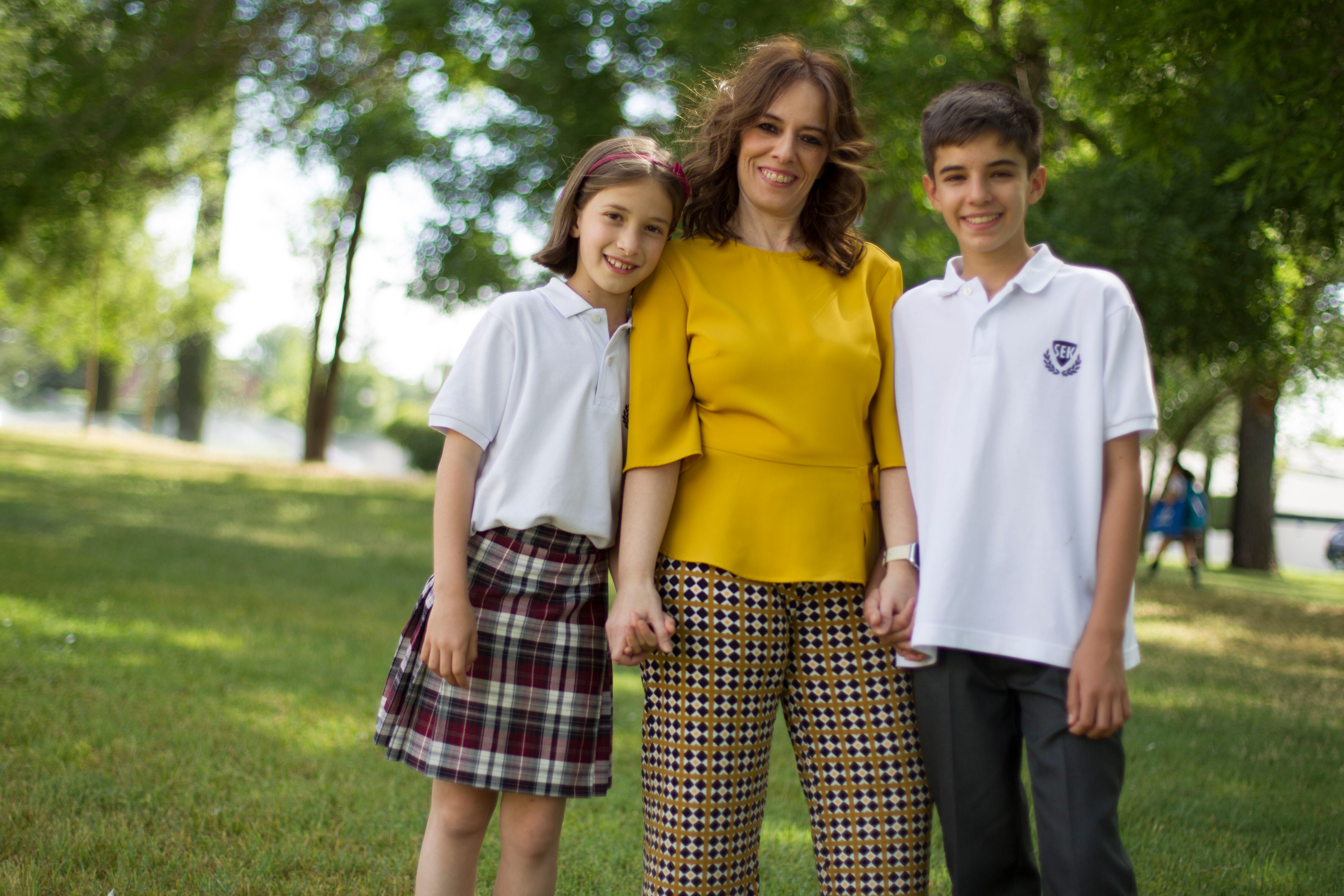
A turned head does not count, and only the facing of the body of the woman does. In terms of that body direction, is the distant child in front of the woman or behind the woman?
behind

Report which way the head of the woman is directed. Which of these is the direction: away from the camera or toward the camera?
toward the camera

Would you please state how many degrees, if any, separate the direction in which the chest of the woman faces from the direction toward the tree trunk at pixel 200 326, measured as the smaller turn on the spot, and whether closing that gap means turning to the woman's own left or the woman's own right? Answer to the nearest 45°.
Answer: approximately 135° to the woman's own right

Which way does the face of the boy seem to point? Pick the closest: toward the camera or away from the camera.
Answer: toward the camera

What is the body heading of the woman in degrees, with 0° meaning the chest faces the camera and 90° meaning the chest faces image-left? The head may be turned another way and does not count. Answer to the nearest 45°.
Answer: approximately 0°

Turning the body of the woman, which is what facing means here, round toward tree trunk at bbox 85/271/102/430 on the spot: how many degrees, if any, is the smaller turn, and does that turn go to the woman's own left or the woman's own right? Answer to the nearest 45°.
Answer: approximately 135° to the woman's own right

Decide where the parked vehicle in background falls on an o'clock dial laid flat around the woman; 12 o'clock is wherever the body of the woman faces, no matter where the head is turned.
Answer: The parked vehicle in background is roughly at 7 o'clock from the woman.

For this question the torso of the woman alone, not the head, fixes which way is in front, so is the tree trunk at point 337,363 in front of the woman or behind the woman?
behind
